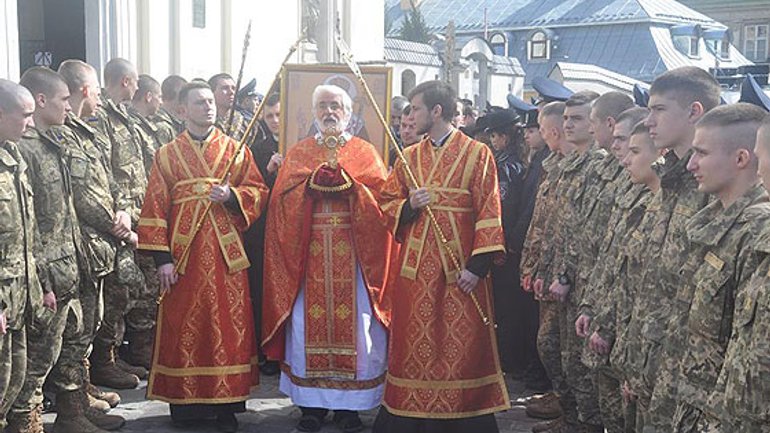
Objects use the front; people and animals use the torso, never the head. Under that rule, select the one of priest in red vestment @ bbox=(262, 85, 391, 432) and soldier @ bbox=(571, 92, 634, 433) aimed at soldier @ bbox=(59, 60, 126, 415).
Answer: soldier @ bbox=(571, 92, 634, 433)

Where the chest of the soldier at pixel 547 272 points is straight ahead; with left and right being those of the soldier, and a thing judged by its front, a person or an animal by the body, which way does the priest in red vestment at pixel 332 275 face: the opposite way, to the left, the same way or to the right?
to the left

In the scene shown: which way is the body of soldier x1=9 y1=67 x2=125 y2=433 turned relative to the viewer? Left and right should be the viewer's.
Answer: facing to the right of the viewer

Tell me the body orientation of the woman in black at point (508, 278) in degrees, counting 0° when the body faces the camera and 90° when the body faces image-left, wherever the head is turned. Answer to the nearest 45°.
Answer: approximately 90°

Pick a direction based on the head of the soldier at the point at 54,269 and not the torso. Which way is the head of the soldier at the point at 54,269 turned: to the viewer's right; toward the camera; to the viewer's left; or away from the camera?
to the viewer's right

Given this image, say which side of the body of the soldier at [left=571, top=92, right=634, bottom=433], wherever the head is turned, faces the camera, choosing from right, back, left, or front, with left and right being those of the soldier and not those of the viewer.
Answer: left

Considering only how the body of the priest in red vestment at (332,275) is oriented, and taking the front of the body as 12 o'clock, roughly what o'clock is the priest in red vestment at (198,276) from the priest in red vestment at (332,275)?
the priest in red vestment at (198,276) is roughly at 3 o'clock from the priest in red vestment at (332,275).

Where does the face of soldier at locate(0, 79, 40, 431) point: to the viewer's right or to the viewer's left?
to the viewer's right

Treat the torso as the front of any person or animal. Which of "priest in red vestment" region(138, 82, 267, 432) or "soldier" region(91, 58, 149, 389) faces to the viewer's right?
the soldier

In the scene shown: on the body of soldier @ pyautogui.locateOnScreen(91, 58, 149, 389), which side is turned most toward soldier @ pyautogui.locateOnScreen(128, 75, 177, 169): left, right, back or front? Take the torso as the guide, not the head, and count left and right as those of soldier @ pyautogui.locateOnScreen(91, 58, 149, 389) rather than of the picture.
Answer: left
